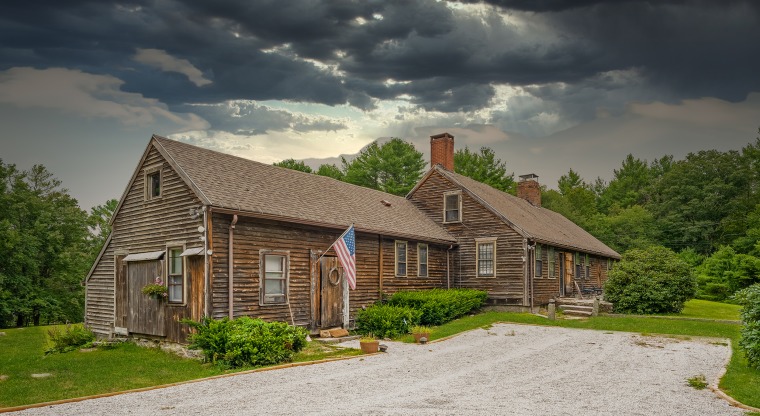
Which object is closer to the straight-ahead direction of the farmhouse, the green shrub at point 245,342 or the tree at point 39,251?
the green shrub

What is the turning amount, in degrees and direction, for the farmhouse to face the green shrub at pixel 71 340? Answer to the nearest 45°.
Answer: approximately 135° to its right

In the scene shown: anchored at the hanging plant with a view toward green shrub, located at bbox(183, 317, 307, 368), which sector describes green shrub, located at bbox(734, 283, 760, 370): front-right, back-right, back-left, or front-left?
front-left

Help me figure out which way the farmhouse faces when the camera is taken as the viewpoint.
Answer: facing the viewer and to the right of the viewer

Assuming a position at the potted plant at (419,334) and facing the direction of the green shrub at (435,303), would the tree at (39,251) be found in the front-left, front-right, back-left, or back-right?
front-left

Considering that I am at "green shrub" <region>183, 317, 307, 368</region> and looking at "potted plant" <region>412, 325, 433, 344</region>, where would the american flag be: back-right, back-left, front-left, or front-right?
front-left

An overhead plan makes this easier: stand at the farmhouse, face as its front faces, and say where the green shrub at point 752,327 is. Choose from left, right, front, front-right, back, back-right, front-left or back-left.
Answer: front
